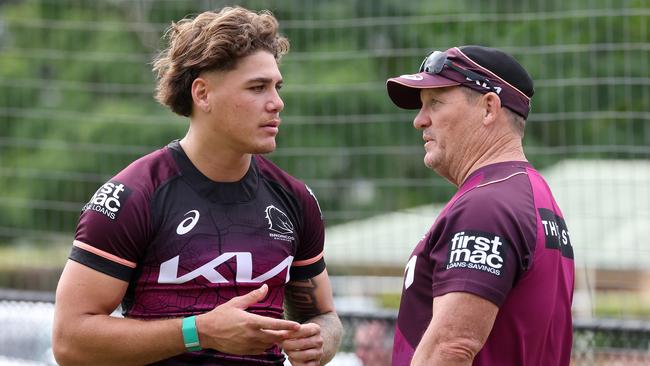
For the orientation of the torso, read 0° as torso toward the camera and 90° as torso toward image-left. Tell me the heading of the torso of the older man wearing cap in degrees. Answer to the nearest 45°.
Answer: approximately 90°

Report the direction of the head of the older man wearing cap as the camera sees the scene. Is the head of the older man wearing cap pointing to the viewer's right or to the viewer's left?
to the viewer's left
